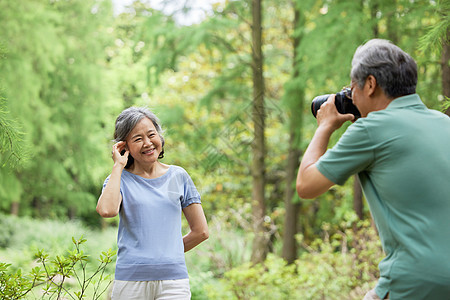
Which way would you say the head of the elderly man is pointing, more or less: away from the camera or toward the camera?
away from the camera

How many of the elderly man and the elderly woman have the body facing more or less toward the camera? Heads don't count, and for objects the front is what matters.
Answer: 1

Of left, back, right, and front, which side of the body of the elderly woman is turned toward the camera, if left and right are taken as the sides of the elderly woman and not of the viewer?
front

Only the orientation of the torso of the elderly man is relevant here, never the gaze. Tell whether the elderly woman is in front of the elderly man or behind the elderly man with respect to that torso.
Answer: in front

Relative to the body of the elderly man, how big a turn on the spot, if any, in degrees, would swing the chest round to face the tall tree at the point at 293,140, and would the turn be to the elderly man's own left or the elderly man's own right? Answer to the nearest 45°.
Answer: approximately 45° to the elderly man's own right

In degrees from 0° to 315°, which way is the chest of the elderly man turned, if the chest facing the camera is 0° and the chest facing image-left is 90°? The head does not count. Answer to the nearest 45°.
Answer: approximately 135°

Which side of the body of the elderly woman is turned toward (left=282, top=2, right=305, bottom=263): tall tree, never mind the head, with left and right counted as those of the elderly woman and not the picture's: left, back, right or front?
back

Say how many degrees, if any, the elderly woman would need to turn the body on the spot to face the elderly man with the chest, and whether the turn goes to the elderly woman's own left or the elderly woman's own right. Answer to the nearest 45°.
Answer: approximately 45° to the elderly woman's own left

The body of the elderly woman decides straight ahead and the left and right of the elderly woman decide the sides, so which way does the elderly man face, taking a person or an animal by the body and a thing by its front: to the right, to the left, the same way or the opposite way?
the opposite way

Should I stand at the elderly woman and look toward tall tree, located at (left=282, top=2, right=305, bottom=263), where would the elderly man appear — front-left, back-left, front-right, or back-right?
back-right
